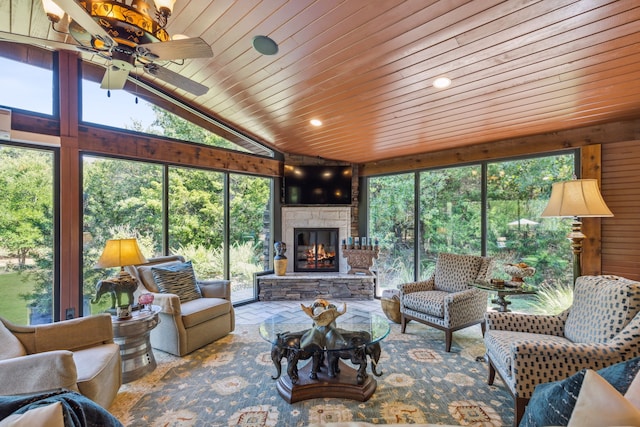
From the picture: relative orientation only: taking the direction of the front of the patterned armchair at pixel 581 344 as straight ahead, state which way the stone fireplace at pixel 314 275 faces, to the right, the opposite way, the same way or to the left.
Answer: to the left

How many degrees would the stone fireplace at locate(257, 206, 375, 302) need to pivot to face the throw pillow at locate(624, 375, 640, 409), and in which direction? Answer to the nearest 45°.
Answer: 0° — it already faces it

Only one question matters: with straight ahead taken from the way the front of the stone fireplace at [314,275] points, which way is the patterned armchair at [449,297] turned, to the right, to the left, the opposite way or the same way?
to the right

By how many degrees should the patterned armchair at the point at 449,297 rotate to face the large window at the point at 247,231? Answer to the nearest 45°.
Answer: approximately 45° to its right

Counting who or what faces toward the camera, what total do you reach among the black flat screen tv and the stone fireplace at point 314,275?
2

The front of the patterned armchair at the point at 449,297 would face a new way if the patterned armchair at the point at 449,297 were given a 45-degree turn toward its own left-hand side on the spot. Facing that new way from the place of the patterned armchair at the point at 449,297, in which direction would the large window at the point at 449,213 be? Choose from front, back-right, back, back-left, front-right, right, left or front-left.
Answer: back

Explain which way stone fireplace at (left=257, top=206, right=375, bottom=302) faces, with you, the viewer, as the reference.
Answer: facing the viewer

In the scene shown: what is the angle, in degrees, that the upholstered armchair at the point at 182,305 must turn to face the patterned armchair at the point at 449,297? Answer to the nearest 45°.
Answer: approximately 45° to its left

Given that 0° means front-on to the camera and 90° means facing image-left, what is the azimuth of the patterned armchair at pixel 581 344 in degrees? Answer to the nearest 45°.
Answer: approximately 45°

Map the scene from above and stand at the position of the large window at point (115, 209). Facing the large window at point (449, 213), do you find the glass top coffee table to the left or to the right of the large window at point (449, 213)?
right

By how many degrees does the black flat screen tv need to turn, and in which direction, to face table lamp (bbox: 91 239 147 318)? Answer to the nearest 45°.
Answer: approximately 45° to its right

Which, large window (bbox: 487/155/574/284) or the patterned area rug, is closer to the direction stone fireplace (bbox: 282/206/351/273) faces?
the patterned area rug

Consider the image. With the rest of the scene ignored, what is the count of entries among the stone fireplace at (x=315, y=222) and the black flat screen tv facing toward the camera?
2

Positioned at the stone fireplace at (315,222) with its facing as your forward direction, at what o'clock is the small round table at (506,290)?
The small round table is roughly at 11 o'clock from the stone fireplace.

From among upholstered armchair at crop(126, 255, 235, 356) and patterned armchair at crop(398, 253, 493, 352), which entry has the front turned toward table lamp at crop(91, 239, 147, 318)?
the patterned armchair

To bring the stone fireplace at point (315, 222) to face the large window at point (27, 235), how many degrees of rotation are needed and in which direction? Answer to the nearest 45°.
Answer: approximately 45° to its right
